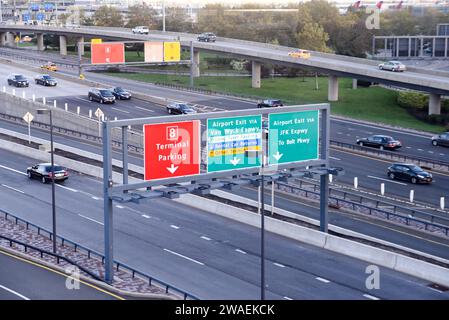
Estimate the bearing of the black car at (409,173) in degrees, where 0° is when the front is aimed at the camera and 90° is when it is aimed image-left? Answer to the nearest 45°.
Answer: approximately 315°

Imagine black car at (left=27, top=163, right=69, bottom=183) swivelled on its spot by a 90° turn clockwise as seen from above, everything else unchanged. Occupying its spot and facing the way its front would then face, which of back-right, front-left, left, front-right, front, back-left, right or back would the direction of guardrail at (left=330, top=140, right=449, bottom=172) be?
front-right

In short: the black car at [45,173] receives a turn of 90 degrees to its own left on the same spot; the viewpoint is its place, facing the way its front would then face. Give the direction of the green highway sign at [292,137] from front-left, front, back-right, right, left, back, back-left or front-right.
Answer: left

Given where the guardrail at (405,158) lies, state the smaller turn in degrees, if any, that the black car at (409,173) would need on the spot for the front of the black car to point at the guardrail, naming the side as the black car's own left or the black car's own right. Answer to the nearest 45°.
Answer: approximately 135° to the black car's own left

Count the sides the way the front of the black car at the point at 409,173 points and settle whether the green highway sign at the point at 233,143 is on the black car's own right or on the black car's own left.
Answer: on the black car's own right

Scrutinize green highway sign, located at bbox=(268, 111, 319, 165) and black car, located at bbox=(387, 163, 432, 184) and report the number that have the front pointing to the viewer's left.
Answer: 0

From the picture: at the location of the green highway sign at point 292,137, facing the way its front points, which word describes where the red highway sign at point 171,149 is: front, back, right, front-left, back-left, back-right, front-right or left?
right

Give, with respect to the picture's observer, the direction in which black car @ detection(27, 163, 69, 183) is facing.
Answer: facing away from the viewer and to the left of the viewer

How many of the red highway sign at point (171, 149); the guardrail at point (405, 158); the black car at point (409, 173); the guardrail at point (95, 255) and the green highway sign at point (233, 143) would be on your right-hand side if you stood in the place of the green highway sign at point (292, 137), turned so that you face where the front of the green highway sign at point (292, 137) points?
3

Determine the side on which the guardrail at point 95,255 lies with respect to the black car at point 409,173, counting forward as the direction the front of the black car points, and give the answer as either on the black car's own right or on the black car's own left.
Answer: on the black car's own right

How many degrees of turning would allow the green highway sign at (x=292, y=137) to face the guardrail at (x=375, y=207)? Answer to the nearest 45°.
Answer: approximately 90° to its left

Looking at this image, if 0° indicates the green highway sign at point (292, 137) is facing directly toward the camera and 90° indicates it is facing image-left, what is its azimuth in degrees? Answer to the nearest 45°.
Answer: approximately 315°

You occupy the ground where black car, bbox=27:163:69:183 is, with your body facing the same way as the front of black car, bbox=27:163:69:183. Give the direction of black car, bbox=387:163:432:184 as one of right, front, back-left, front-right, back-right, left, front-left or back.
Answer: back-right
